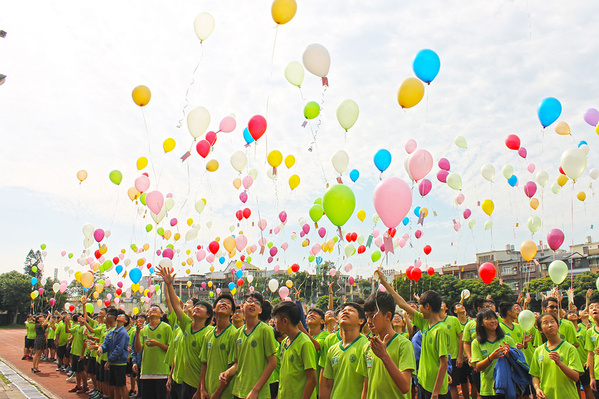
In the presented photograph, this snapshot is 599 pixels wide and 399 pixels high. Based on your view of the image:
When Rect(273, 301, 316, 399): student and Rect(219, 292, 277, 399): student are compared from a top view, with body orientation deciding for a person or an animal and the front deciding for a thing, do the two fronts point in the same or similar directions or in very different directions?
same or similar directions

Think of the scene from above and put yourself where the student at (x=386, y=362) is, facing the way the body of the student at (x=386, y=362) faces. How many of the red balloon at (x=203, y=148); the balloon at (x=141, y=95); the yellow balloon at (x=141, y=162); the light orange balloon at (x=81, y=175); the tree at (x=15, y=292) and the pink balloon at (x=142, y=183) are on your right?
6

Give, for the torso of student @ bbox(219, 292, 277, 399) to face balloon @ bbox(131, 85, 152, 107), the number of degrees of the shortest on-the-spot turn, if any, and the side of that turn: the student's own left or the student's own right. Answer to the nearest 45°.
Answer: approximately 90° to the student's own right

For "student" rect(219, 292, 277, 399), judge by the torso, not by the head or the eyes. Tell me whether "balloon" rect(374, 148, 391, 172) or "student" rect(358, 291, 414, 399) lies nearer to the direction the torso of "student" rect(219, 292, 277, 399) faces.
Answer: the student

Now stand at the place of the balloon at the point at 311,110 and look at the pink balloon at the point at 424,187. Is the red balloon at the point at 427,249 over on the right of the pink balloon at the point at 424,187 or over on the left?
left

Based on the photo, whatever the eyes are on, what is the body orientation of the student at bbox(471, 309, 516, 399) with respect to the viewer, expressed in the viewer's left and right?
facing the viewer and to the right of the viewer

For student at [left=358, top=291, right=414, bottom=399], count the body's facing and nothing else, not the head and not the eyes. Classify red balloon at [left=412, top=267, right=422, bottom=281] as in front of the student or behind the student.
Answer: behind

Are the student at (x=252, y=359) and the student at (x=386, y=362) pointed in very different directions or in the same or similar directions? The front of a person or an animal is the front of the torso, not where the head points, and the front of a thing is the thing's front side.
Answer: same or similar directions

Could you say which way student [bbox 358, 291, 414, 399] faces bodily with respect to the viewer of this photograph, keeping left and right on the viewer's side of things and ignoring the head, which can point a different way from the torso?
facing the viewer and to the left of the viewer

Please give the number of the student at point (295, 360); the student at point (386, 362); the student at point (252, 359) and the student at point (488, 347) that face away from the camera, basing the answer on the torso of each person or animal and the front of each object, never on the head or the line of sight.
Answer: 0

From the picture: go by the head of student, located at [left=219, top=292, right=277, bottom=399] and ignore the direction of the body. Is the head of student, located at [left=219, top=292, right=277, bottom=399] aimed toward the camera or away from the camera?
toward the camera

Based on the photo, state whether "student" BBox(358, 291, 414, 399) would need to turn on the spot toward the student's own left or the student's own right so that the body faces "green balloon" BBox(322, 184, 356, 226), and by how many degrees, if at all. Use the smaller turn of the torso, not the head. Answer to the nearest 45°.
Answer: approximately 135° to the student's own right

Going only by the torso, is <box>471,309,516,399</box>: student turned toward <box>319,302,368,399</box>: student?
no

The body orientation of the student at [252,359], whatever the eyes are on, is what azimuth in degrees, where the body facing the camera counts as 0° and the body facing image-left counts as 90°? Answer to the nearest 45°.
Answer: approximately 45°

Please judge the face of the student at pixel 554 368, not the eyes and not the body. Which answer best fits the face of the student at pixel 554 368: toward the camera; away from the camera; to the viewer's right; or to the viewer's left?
toward the camera
